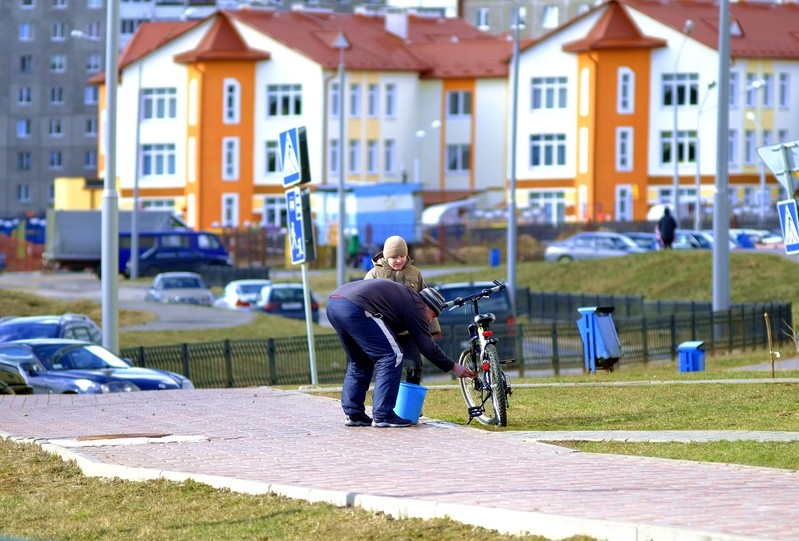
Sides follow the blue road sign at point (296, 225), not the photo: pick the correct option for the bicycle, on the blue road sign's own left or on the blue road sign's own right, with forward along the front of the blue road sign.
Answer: on the blue road sign's own left

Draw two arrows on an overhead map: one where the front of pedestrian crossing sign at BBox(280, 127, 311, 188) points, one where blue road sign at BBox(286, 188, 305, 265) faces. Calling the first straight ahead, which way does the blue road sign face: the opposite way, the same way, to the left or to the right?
the same way

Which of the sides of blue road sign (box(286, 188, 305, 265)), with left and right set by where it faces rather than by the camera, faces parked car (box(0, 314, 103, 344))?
right

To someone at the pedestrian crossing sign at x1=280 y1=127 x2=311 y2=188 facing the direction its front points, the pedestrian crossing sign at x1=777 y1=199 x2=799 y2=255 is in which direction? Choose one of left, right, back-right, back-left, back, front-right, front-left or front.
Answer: back-left

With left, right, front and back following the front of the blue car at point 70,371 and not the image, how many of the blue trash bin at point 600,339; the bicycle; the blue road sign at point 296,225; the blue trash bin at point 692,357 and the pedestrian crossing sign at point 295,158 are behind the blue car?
0

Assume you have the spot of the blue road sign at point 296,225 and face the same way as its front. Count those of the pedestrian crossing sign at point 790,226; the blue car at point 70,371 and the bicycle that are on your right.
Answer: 1

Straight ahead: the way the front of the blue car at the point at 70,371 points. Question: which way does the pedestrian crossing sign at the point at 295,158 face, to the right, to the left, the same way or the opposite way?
to the right

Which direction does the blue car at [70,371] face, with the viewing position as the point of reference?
facing the viewer and to the right of the viewer

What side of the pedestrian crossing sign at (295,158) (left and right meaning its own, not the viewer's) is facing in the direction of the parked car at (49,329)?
right

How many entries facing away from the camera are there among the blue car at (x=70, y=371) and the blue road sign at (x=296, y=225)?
0

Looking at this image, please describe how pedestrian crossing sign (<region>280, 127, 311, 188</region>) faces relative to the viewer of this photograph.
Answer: facing the viewer and to the left of the viewer

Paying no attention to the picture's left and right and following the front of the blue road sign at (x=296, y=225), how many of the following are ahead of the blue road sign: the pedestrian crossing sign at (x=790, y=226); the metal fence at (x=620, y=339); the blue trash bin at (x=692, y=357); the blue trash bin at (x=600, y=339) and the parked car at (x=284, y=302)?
0

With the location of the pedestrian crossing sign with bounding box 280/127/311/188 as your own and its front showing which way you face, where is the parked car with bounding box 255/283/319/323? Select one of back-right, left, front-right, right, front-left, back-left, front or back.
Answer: back-right

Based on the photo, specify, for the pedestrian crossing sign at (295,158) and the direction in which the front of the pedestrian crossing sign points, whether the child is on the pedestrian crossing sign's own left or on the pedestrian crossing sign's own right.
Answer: on the pedestrian crossing sign's own left

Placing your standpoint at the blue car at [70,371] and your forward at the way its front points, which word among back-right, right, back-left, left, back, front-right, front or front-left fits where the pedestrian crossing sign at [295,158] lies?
front
